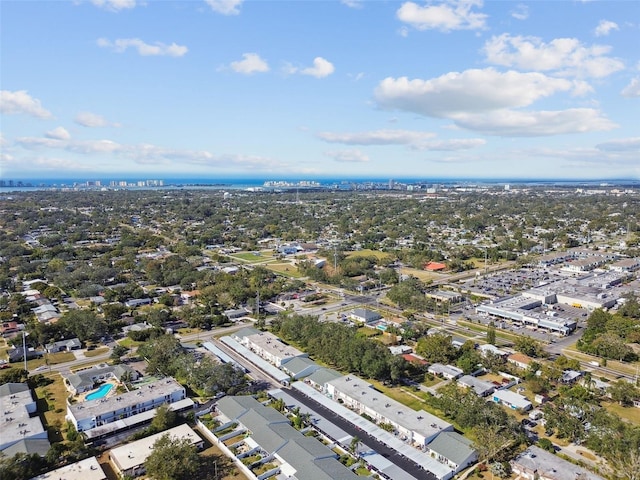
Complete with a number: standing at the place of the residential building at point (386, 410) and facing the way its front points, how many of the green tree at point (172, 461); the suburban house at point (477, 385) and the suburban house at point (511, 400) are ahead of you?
1

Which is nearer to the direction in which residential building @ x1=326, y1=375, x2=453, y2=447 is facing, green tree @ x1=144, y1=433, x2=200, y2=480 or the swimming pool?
the green tree

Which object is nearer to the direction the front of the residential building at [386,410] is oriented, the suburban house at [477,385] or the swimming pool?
the swimming pool

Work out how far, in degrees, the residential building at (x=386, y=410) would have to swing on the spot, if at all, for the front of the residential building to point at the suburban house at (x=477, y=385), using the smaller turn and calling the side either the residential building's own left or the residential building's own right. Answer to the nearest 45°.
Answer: approximately 180°

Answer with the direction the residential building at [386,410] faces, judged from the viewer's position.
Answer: facing the viewer and to the left of the viewer

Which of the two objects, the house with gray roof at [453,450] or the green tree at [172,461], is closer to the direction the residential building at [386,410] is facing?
the green tree

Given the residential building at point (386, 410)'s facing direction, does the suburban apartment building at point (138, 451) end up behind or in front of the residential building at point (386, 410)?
in front

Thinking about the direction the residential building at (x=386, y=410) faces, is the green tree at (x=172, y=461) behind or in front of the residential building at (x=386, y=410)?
in front

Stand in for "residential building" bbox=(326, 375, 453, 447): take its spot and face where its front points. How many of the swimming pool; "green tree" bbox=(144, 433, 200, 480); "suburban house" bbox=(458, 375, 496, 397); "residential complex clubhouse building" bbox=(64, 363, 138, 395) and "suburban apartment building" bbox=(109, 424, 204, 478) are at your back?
1

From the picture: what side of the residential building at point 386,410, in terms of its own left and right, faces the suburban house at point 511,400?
back

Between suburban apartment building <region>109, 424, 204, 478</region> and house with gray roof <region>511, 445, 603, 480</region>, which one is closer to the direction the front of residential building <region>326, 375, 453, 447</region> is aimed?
the suburban apartment building

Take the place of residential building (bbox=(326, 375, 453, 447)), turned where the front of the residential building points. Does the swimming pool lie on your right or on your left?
on your right

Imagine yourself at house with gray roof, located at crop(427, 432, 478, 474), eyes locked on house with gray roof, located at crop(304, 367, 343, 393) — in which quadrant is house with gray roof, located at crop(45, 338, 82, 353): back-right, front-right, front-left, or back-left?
front-left

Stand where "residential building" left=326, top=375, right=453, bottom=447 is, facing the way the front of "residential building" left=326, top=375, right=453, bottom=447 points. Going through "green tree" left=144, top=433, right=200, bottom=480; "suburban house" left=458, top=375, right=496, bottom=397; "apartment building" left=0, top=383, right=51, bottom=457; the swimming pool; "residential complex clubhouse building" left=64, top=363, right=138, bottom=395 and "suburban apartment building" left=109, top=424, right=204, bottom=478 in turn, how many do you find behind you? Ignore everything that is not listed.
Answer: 1

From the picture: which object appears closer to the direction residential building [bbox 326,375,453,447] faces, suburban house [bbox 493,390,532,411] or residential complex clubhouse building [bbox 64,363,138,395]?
the residential complex clubhouse building

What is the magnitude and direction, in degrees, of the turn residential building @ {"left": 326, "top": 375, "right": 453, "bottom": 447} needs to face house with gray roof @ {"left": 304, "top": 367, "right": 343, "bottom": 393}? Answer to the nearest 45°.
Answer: approximately 90° to its right
